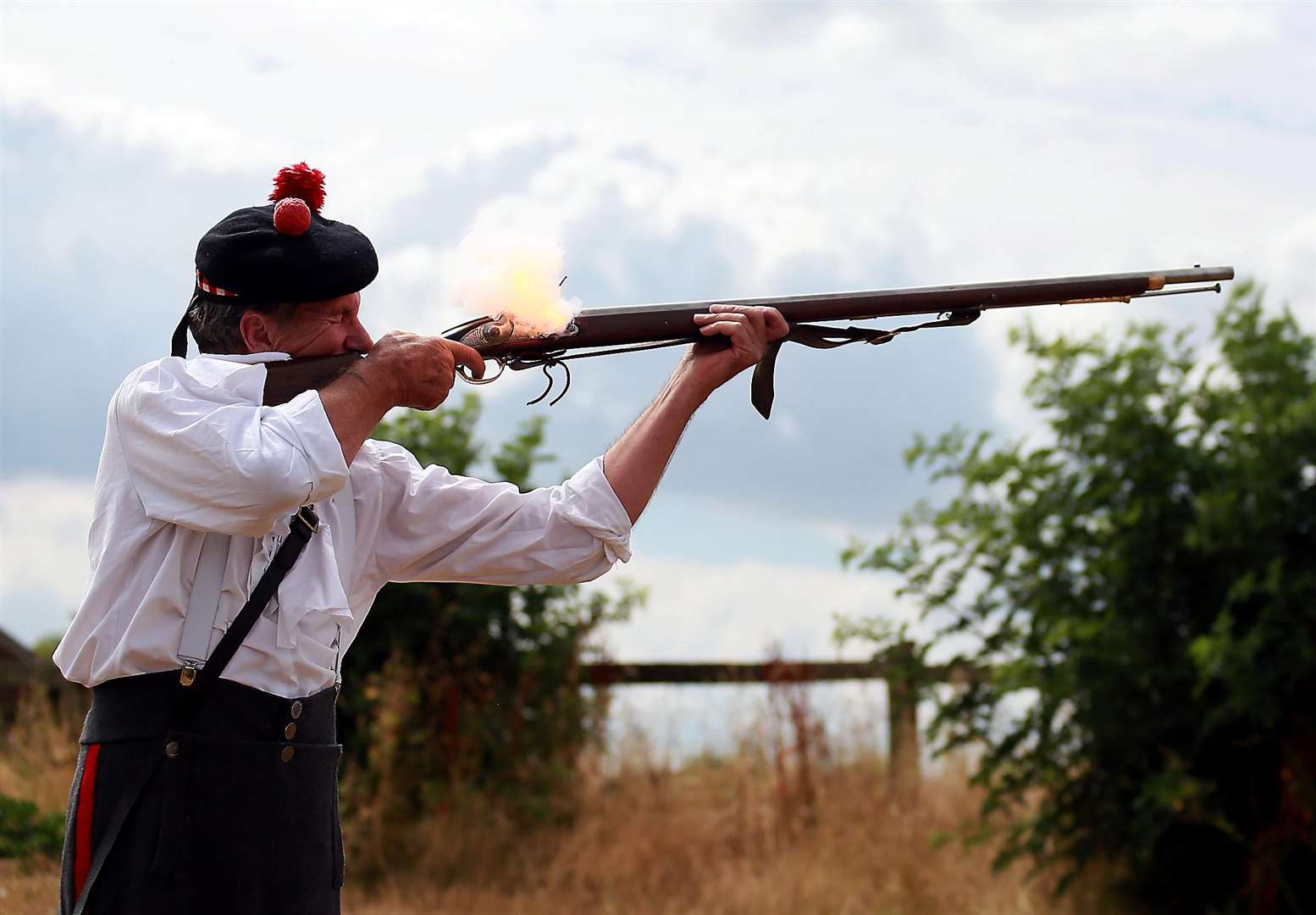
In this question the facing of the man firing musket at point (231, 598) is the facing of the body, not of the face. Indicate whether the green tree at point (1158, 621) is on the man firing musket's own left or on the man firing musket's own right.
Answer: on the man firing musket's own left

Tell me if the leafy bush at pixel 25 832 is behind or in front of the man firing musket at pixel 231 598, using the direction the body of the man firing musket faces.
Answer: behind

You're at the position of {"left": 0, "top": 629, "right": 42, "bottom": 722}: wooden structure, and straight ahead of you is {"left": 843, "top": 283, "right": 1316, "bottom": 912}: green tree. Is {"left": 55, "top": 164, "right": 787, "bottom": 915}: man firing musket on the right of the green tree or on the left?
right

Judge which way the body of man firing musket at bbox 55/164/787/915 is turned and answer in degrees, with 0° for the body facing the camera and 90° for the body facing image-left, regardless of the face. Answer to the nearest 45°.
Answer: approximately 315°

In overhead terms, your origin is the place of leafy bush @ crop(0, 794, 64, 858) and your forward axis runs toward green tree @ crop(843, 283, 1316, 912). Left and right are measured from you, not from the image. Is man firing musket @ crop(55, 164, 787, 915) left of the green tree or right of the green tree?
right

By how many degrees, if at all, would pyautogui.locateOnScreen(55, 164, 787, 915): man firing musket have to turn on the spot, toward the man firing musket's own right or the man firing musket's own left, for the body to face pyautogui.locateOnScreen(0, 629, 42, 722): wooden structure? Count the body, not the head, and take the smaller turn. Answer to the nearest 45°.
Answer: approximately 135° to the man firing musket's own left
